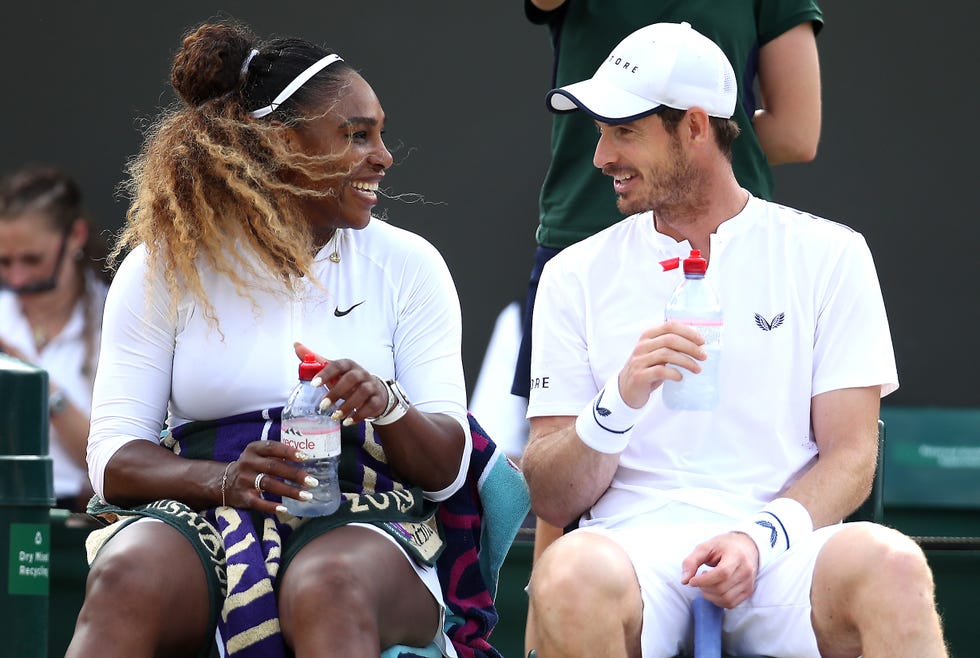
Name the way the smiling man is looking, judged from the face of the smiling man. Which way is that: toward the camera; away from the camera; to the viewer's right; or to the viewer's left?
to the viewer's left

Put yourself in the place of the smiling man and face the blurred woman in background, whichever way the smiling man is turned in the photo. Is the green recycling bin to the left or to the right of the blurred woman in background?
left

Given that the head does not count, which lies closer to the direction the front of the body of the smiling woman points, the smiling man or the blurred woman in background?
the smiling man

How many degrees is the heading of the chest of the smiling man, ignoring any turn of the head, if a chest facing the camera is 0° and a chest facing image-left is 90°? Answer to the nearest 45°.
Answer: approximately 0°

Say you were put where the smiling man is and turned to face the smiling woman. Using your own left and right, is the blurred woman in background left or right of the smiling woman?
right

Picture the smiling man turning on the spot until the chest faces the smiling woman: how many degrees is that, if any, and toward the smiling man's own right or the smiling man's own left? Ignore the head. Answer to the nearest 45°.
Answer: approximately 90° to the smiling man's own right

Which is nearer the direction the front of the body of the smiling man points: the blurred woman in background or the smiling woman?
the smiling woman

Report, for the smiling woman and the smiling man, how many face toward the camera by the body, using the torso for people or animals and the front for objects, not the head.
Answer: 2

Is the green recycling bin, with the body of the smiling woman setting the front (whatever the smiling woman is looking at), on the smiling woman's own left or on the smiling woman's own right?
on the smiling woman's own right

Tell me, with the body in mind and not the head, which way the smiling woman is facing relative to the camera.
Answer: toward the camera

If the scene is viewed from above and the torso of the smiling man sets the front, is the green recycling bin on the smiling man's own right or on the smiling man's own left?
on the smiling man's own right

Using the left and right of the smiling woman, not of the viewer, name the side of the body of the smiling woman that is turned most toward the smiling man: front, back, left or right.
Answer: left
